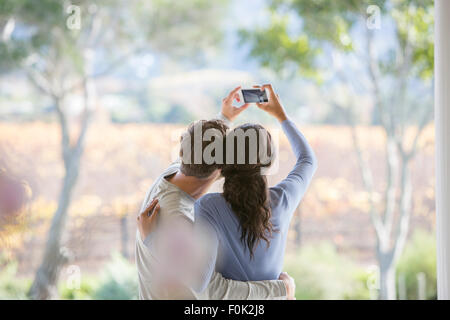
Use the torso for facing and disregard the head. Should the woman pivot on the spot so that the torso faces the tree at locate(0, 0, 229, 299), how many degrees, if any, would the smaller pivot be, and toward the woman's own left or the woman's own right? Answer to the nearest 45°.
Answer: approximately 45° to the woman's own left

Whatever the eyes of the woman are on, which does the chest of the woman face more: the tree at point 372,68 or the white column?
the tree

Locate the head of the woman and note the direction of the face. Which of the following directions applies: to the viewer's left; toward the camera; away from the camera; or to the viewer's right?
away from the camera

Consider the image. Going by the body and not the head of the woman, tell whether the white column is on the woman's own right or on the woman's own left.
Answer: on the woman's own right

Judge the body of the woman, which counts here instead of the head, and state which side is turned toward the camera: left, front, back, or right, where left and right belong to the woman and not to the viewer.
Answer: back
